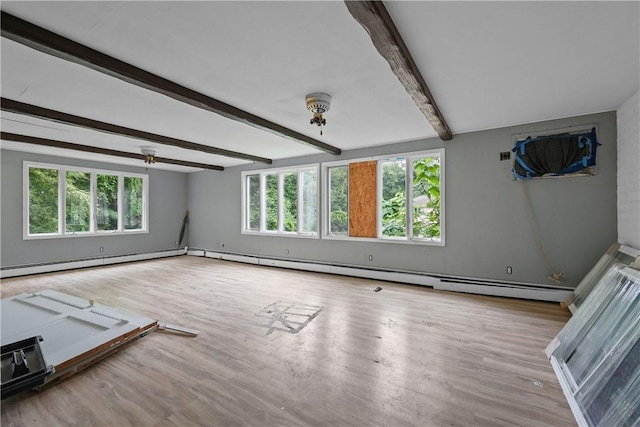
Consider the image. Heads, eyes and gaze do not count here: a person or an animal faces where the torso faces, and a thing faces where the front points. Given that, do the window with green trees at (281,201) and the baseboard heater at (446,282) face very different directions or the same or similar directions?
same or similar directions

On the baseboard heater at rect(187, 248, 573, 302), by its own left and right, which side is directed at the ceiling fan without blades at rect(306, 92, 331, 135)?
front

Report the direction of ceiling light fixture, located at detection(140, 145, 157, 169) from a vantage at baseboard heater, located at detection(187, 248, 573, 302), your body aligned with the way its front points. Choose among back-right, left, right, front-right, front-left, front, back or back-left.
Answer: front-right

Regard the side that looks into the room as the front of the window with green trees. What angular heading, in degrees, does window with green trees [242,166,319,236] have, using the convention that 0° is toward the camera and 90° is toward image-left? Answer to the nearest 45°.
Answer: approximately 45°

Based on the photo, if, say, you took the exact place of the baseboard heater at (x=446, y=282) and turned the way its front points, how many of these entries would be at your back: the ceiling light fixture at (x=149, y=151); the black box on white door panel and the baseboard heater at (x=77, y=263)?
0

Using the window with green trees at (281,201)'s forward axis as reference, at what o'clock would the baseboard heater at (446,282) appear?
The baseboard heater is roughly at 9 o'clock from the window with green trees.

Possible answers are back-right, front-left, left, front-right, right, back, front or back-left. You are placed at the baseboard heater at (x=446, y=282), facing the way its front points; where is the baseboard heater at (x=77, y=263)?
front-right

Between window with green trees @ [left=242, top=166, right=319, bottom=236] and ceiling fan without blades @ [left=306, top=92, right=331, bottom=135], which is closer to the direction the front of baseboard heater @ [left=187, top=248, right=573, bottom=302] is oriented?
the ceiling fan without blades

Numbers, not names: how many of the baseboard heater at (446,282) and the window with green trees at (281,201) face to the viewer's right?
0

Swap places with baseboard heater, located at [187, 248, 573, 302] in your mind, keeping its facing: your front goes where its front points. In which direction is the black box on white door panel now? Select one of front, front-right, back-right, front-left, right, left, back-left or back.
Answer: front

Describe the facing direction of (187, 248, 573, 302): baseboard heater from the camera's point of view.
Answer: facing the viewer and to the left of the viewer

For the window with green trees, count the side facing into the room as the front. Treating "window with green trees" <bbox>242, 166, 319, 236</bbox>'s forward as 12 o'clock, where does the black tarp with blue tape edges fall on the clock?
The black tarp with blue tape edges is roughly at 9 o'clock from the window with green trees.

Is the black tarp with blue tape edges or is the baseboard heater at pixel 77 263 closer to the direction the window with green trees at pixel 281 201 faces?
the baseboard heater

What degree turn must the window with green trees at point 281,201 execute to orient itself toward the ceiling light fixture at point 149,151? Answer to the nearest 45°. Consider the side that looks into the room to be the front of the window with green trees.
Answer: approximately 45° to its right

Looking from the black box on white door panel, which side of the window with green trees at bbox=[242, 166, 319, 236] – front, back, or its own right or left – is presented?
front

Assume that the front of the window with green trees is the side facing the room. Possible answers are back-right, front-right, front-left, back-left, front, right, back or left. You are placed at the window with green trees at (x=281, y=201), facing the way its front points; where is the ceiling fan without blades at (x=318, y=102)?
front-left

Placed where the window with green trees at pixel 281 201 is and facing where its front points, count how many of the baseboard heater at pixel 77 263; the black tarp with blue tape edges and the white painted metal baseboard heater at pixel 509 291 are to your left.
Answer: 2
